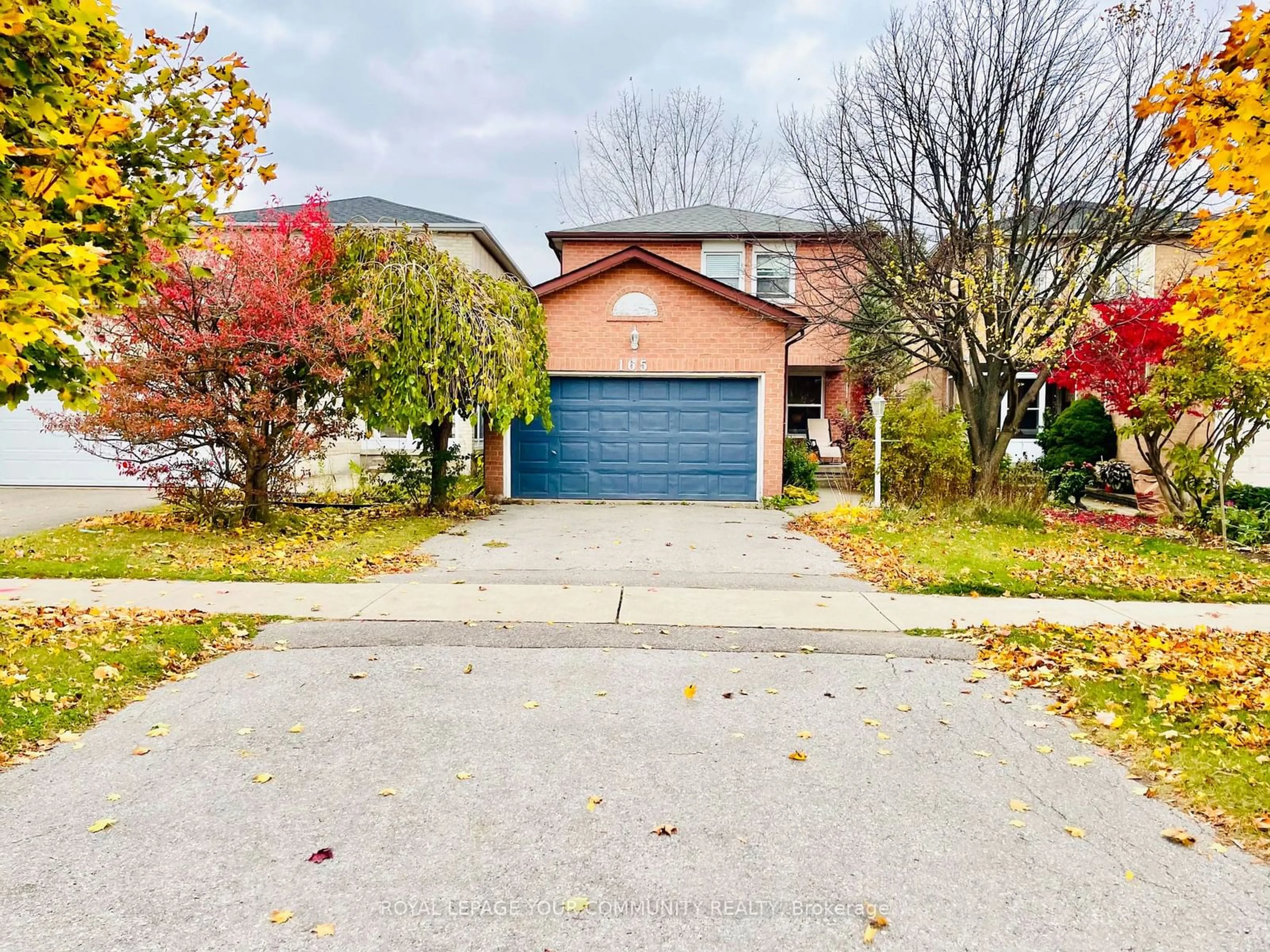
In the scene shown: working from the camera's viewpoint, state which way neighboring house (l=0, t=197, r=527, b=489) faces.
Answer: facing the viewer

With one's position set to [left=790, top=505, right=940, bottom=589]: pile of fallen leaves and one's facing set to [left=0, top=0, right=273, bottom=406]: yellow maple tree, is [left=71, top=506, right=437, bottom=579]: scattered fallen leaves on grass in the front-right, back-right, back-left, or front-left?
front-right

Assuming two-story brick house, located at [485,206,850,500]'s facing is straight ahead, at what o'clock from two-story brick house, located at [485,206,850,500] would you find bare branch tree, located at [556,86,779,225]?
The bare branch tree is roughly at 6 o'clock from the two-story brick house.

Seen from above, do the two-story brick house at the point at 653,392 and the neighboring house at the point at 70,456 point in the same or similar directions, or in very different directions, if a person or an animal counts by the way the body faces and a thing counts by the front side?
same or similar directions

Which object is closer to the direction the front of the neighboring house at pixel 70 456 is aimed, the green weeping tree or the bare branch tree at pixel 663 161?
the green weeping tree

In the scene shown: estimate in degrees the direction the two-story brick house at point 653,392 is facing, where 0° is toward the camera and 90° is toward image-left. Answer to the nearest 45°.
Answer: approximately 0°

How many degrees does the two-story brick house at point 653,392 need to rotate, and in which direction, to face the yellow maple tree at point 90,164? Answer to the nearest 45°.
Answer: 0° — it already faces it

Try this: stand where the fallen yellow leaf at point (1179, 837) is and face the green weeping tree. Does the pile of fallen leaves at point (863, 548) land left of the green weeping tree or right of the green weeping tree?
right

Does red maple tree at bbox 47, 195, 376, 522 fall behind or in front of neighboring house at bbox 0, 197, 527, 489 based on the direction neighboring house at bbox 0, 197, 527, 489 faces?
in front

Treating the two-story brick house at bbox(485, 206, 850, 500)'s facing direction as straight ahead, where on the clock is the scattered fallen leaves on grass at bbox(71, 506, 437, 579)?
The scattered fallen leaves on grass is roughly at 1 o'clock from the two-story brick house.

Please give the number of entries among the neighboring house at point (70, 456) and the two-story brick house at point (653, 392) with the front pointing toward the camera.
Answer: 2

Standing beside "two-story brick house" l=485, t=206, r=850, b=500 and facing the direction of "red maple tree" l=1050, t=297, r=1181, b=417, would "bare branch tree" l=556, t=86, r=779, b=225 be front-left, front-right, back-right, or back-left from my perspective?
back-left

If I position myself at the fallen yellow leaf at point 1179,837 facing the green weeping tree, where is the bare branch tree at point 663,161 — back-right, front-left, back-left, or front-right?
front-right

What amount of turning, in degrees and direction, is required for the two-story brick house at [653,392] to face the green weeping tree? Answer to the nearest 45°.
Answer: approximately 45° to its right

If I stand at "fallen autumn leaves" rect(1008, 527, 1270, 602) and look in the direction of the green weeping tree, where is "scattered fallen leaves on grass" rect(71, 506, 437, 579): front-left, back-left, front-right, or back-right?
front-left

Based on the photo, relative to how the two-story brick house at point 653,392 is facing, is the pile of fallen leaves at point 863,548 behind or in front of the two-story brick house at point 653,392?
in front

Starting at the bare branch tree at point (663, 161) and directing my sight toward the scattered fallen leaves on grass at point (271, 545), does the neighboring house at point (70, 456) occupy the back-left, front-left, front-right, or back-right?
front-right
